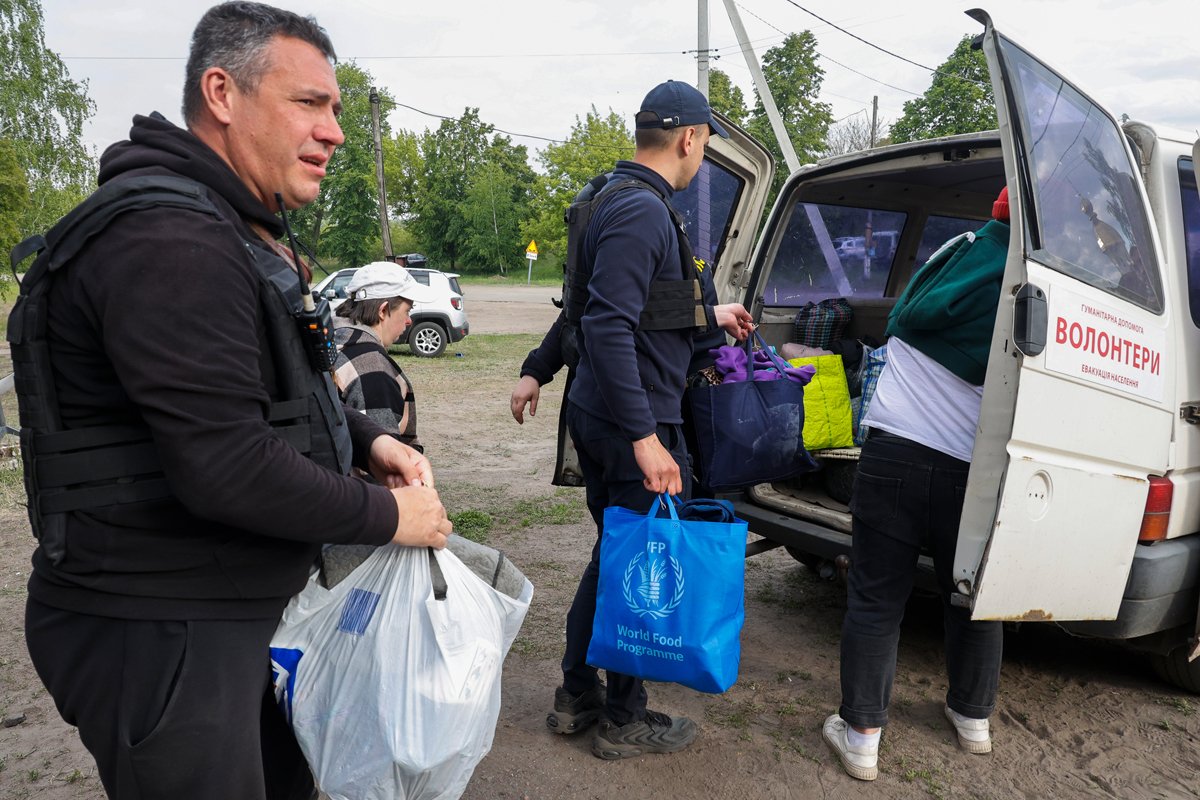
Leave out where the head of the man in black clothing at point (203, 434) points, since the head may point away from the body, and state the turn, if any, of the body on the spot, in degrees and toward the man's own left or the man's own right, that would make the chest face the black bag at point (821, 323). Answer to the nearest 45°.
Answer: approximately 45° to the man's own left

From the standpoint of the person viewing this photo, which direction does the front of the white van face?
facing away from the viewer and to the right of the viewer

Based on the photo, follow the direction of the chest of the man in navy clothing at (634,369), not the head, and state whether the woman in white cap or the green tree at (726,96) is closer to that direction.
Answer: the green tree

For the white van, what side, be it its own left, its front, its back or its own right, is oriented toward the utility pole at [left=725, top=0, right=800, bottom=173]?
left

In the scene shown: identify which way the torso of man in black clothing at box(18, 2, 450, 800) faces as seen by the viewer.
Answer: to the viewer's right

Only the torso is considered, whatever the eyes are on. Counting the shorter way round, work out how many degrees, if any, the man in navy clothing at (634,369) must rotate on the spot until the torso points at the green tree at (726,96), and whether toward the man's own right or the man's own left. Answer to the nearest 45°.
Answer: approximately 90° to the man's own left

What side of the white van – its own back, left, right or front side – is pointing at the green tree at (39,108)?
left

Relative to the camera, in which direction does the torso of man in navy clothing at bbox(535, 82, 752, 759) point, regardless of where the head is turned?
to the viewer's right

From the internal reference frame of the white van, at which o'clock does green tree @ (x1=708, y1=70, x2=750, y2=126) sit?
The green tree is roughly at 10 o'clock from the white van.

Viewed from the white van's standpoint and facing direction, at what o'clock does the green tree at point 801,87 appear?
The green tree is roughly at 10 o'clock from the white van.
